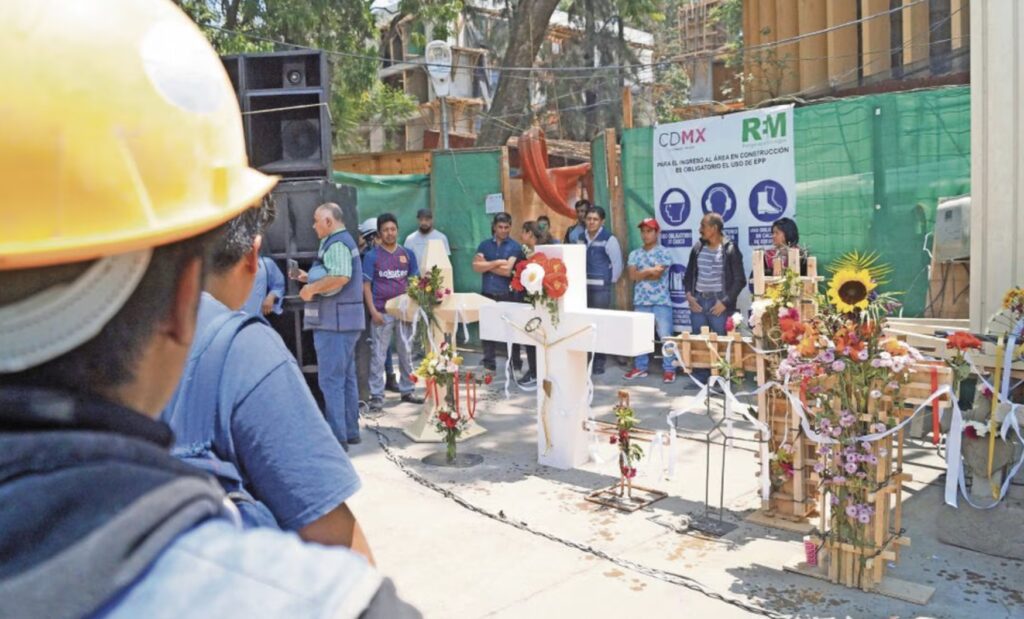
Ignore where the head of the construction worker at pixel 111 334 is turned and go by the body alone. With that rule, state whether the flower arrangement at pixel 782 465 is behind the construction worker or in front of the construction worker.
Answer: in front

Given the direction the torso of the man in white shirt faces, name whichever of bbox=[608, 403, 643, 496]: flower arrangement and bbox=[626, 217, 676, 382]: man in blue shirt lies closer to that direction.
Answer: the flower arrangement

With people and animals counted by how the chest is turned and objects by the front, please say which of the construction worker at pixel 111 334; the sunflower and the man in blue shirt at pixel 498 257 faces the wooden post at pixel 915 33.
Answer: the construction worker

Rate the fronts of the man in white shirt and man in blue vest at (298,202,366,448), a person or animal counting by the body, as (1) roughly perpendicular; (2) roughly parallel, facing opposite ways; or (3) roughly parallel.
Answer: roughly perpendicular

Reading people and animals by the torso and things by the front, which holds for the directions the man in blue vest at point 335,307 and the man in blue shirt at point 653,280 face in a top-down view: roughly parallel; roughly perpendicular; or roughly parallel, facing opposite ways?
roughly perpendicular

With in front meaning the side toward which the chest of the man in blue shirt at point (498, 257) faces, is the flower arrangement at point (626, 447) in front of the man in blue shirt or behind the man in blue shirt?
in front

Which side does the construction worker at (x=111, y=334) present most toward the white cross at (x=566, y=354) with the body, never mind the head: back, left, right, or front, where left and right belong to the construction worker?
front

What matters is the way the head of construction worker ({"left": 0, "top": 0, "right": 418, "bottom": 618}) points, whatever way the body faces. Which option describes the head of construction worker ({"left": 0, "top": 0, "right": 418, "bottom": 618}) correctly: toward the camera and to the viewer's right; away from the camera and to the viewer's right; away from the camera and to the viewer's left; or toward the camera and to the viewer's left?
away from the camera and to the viewer's right

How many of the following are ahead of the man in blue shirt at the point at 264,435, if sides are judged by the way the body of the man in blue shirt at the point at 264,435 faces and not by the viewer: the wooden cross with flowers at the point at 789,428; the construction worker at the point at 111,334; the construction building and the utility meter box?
3

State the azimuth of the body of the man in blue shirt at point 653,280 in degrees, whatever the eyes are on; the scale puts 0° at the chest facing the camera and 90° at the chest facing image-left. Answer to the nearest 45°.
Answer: approximately 0°
